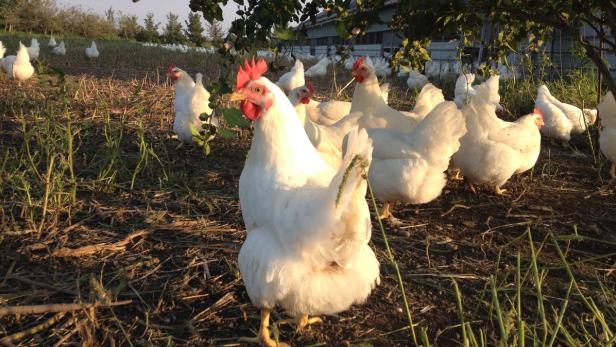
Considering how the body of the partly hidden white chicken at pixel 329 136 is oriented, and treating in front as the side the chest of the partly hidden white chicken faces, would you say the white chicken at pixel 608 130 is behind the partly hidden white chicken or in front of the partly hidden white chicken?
behind

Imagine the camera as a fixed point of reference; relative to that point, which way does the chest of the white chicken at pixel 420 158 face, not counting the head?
to the viewer's left

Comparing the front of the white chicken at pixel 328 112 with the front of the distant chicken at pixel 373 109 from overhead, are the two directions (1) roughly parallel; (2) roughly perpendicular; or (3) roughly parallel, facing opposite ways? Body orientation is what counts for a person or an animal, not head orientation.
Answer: roughly parallel

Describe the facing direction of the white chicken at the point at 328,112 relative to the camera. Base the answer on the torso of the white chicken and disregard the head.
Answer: to the viewer's left

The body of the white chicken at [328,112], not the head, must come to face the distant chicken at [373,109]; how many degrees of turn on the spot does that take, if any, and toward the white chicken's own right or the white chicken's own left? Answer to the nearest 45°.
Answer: approximately 135° to the white chicken's own left

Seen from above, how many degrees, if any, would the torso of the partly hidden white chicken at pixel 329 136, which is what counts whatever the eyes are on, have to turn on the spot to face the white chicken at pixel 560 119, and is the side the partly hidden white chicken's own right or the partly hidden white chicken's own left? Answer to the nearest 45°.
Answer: approximately 135° to the partly hidden white chicken's own right

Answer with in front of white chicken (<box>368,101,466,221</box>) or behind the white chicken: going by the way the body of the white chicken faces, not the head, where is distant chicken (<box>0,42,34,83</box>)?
in front

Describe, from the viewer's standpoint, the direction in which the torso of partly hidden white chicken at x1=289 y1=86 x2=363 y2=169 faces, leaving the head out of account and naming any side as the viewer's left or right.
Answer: facing to the left of the viewer
